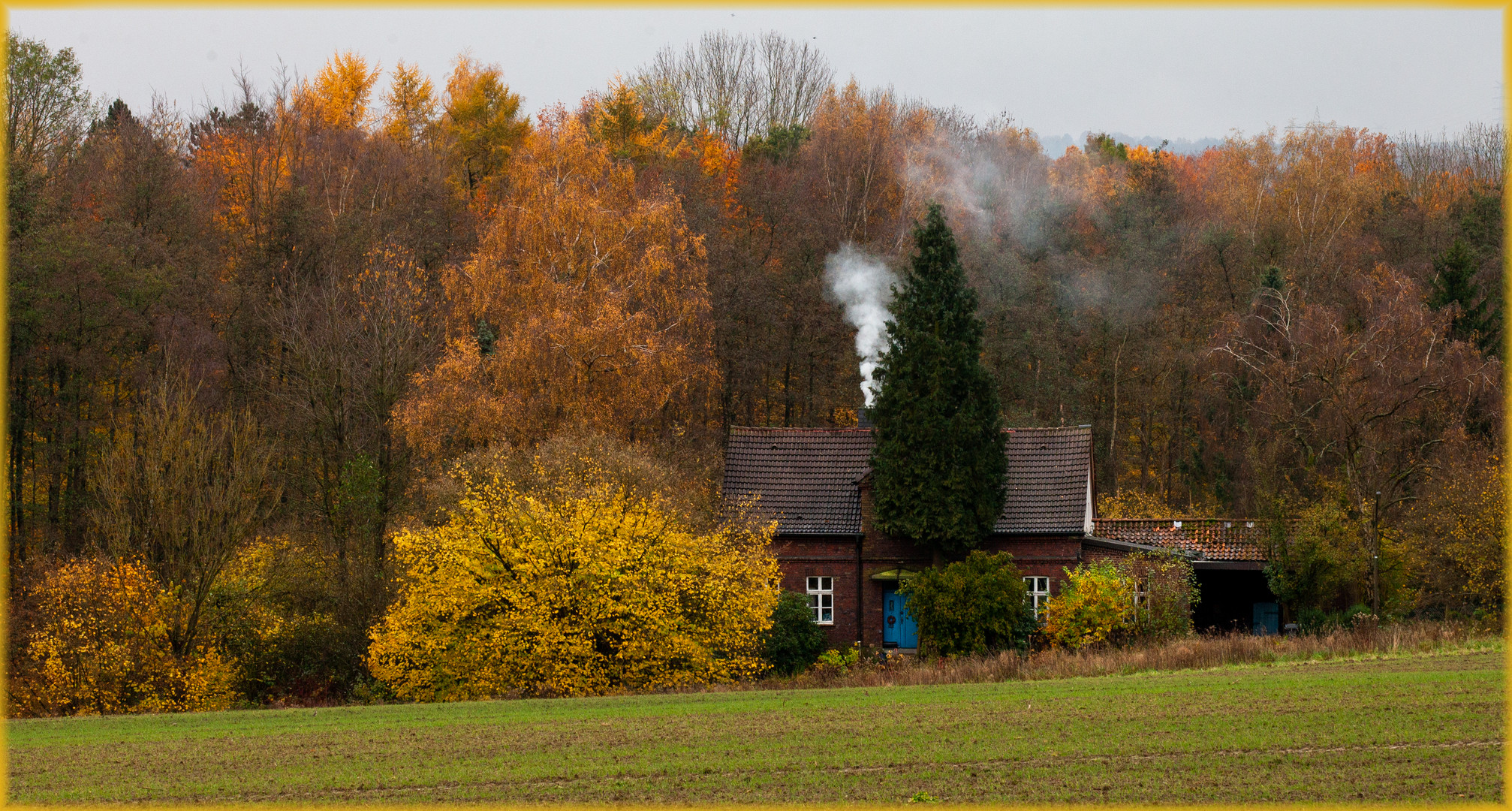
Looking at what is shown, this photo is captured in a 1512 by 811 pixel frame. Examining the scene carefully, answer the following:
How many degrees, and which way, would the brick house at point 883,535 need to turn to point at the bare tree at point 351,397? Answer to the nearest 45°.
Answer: approximately 90° to its right

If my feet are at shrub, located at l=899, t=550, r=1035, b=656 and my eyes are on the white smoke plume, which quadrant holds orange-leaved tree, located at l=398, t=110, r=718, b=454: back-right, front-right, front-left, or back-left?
front-left

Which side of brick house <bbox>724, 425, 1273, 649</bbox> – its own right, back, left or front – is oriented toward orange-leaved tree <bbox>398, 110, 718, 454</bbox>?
right

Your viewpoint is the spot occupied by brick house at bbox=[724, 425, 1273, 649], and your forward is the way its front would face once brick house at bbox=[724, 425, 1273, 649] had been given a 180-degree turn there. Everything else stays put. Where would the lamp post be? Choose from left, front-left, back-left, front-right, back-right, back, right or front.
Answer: right

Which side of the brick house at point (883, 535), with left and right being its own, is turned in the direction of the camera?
front

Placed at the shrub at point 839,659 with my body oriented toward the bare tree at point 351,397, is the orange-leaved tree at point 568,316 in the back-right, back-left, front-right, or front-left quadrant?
front-right

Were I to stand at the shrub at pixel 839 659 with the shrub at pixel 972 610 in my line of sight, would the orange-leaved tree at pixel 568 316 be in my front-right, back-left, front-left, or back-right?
back-left

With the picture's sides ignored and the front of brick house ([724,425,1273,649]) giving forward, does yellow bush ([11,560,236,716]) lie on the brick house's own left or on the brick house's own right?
on the brick house's own right

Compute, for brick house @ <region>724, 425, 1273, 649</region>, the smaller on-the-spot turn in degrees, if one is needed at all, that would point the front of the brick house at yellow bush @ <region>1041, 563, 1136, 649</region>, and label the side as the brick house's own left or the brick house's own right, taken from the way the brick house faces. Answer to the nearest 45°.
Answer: approximately 45° to the brick house's own left

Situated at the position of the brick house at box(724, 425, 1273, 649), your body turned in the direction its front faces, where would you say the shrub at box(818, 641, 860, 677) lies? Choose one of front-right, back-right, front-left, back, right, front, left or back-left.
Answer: front

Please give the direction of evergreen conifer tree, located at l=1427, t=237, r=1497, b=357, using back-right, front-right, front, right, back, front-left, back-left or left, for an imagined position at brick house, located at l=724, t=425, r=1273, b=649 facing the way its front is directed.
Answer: back-left

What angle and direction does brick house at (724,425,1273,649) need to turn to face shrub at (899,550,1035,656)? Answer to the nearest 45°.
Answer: approximately 45° to its left
